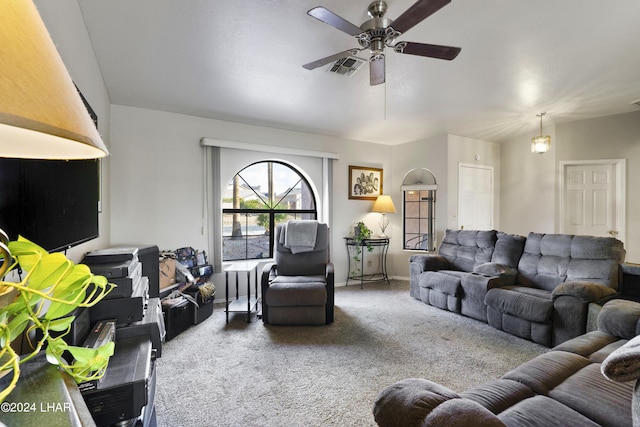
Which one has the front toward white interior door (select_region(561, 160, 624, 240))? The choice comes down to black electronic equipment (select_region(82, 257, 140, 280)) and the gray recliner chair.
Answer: the black electronic equipment

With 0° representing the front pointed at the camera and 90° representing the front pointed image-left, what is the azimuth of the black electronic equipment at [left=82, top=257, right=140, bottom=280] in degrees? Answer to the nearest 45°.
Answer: approximately 270°

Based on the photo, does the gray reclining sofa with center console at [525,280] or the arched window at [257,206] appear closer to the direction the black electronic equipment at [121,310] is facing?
the gray reclining sofa with center console

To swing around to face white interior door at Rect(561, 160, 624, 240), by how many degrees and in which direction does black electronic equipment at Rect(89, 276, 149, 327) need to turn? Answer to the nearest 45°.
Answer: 0° — it already faces it

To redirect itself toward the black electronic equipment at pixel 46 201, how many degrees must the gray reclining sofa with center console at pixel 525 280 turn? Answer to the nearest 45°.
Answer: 0° — it already faces it

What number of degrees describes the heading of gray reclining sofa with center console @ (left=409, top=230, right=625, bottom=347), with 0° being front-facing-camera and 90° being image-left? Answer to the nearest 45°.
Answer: approximately 45°

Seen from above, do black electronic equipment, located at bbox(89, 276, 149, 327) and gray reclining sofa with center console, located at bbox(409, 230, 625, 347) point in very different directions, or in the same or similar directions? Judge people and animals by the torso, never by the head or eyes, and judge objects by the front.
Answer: very different directions

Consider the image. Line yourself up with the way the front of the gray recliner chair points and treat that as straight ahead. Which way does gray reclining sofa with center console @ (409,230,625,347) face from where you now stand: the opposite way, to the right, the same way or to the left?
to the right

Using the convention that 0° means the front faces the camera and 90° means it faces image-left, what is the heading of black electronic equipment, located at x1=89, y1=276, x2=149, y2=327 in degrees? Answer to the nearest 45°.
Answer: approximately 270°
